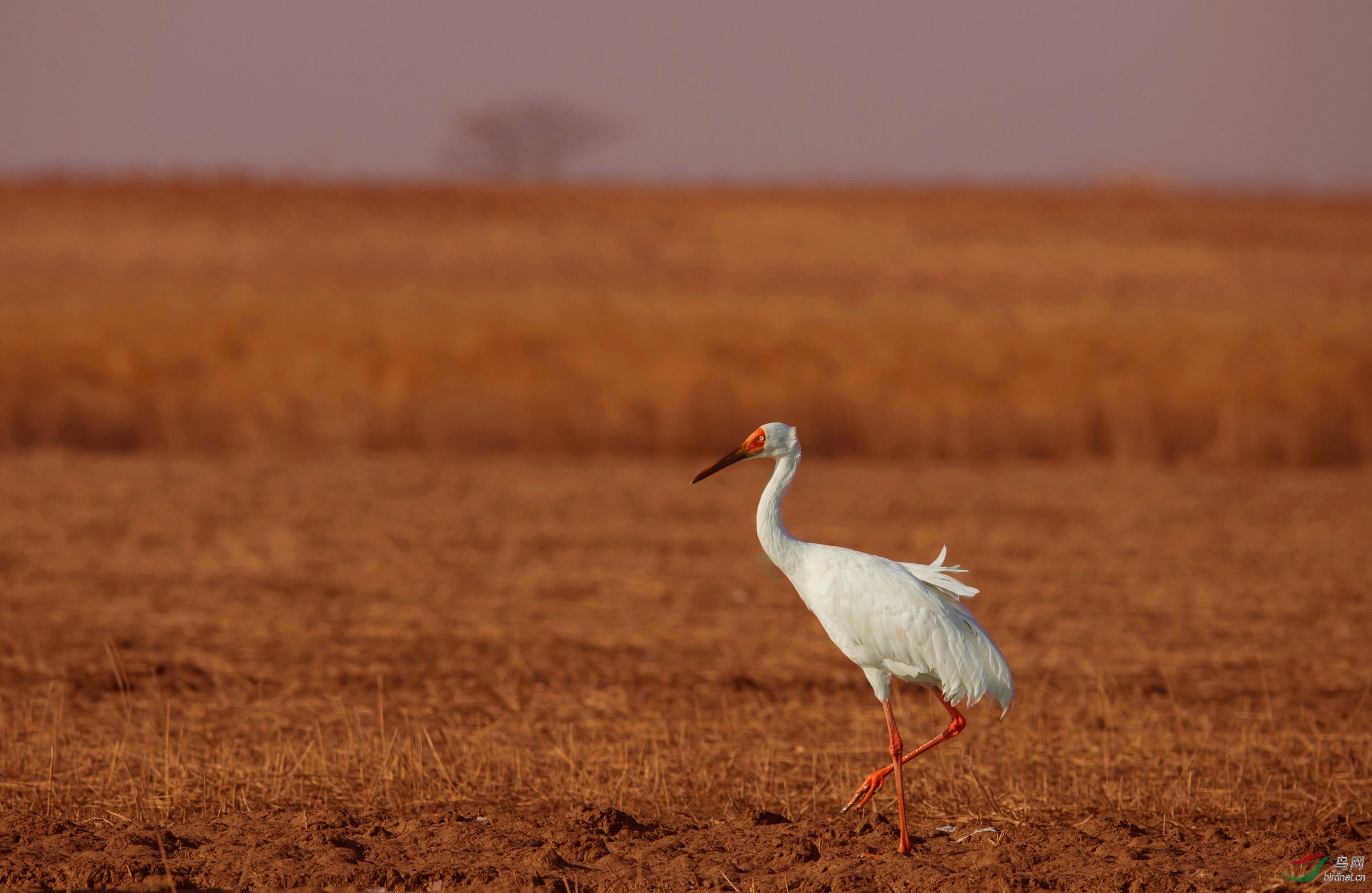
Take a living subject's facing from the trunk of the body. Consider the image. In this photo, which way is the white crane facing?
to the viewer's left
